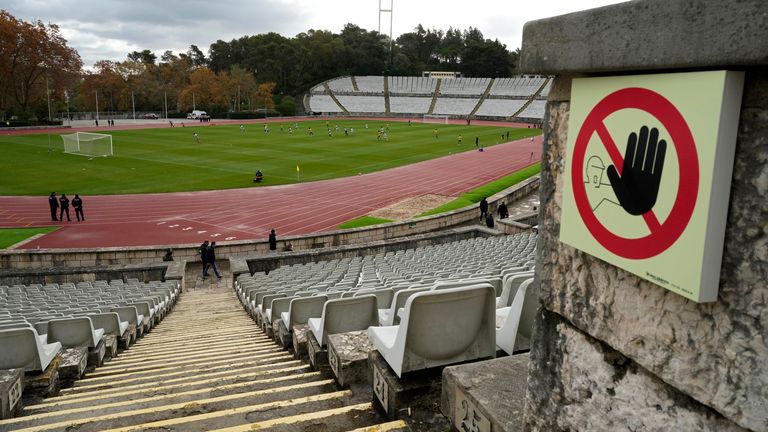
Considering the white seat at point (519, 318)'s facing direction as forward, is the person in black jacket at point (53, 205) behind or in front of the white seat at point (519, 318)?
in front

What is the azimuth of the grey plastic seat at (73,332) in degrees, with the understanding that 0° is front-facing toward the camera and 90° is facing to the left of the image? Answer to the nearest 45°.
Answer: approximately 225°

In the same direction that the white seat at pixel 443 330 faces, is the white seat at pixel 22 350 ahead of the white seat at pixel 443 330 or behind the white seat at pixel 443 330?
ahead

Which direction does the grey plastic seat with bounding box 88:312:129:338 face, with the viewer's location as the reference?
facing away from the viewer and to the right of the viewer

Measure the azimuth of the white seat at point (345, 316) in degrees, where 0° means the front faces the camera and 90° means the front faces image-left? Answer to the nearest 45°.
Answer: approximately 135°

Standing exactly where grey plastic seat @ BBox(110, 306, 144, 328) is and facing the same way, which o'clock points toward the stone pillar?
The stone pillar is roughly at 4 o'clock from the grey plastic seat.

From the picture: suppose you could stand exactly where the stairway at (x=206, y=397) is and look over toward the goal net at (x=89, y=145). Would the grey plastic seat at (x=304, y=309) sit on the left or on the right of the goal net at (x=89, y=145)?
right

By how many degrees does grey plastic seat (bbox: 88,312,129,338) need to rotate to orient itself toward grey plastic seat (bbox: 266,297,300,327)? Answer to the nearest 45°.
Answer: approximately 90° to its right

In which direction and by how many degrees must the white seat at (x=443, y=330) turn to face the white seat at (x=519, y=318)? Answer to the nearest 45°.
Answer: approximately 90° to its right

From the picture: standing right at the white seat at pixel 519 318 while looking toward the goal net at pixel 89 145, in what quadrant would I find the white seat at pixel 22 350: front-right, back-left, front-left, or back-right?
front-left

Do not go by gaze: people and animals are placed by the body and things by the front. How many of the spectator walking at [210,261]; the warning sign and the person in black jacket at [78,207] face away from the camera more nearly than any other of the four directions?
1

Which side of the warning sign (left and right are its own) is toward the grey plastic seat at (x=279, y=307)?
right
